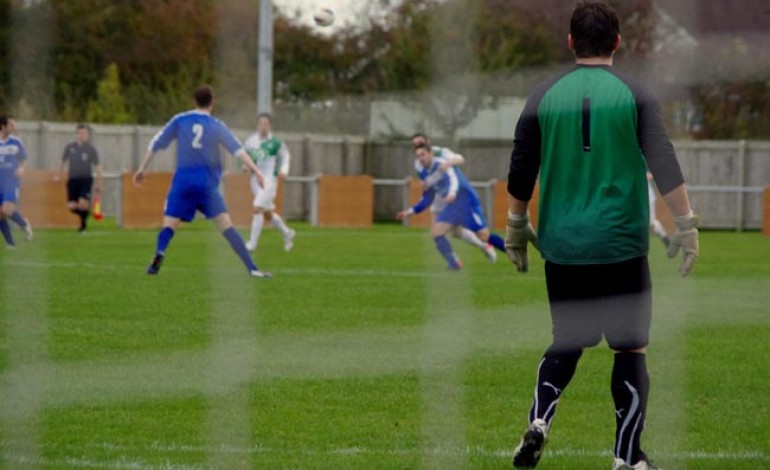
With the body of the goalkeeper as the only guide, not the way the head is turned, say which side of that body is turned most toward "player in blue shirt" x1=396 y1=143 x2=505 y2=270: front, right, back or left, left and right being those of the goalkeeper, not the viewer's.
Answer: front

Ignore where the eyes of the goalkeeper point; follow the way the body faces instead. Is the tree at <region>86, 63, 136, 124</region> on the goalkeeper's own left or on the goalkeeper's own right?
on the goalkeeper's own left

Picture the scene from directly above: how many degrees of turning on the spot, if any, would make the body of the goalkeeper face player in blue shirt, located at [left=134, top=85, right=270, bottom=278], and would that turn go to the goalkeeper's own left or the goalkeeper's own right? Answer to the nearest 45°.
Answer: approximately 45° to the goalkeeper's own left

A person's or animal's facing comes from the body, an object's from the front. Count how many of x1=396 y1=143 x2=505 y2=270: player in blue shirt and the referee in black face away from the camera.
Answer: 0

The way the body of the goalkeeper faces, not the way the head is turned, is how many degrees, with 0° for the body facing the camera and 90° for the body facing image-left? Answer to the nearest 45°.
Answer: approximately 180°

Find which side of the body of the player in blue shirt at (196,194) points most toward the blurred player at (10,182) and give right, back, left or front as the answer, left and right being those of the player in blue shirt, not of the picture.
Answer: left

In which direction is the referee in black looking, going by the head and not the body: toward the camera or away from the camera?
toward the camera

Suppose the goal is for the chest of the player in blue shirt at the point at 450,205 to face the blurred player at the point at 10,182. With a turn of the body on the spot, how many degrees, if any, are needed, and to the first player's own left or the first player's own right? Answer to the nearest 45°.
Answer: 0° — they already face them

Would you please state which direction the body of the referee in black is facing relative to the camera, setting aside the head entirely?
toward the camera

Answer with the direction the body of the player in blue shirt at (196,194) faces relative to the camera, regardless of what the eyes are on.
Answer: away from the camera

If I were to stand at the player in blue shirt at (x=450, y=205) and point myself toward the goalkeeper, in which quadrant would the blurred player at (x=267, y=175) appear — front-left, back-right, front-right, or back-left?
back-right

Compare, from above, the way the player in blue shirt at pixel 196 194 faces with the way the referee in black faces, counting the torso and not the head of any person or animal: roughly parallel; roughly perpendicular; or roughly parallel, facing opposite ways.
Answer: roughly parallel, facing opposite ways

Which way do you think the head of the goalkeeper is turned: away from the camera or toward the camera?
away from the camera

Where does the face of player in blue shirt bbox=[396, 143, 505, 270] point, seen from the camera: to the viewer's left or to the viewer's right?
to the viewer's left
